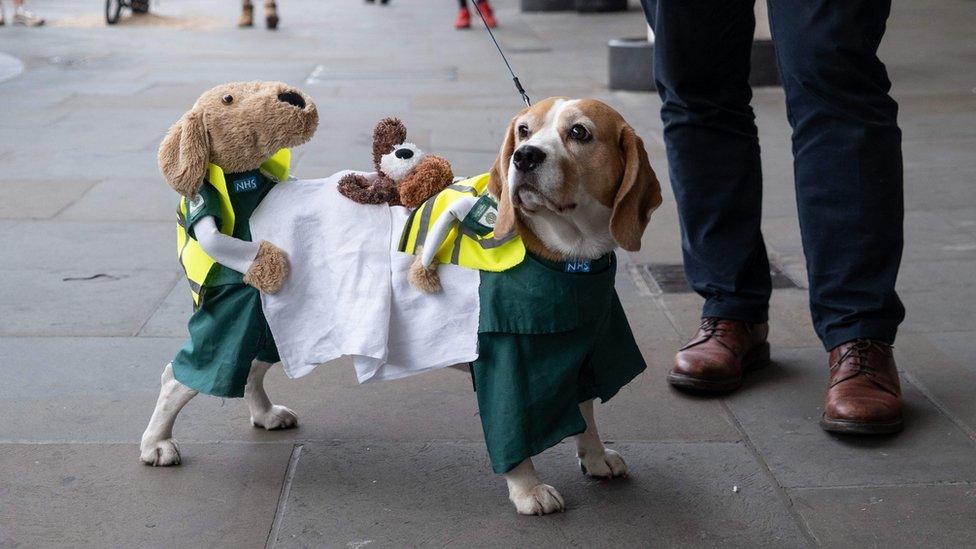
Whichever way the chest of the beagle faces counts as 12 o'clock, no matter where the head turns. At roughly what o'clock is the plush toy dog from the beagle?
The plush toy dog is roughly at 5 o'clock from the beagle.

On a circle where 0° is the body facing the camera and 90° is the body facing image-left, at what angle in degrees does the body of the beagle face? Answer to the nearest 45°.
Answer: approximately 315°

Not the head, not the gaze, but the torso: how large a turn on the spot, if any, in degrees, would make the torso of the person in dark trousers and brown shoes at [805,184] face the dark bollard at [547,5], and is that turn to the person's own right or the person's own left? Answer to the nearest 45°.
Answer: approximately 180°

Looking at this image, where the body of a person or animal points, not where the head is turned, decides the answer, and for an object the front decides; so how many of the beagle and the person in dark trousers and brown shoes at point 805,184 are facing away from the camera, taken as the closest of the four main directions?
0

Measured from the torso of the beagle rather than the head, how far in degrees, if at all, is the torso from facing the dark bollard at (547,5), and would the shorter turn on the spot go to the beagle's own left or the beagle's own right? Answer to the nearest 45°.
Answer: approximately 135° to the beagle's own left

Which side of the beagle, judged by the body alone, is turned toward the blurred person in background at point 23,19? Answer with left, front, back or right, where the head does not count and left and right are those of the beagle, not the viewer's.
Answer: back

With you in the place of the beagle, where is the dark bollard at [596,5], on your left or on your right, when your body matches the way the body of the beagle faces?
on your left

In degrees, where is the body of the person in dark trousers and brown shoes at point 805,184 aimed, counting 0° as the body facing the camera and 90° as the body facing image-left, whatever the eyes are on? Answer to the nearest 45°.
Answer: approximately 0°

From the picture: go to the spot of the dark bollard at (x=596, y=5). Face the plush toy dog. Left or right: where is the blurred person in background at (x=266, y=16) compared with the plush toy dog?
right

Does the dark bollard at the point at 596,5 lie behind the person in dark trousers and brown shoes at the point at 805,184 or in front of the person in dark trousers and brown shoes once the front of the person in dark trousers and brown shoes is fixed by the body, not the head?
behind
